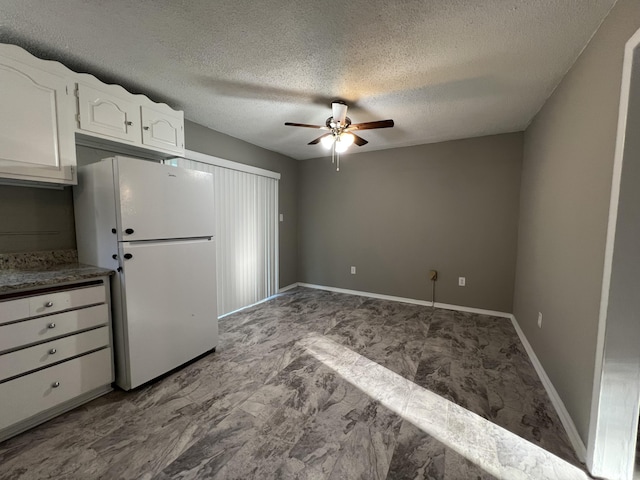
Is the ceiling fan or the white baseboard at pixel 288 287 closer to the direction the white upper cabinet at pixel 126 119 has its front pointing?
the ceiling fan

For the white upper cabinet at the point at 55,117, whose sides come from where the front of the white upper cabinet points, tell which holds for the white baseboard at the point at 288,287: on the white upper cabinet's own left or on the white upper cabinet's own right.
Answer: on the white upper cabinet's own left

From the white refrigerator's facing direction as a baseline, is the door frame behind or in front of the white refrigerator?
in front

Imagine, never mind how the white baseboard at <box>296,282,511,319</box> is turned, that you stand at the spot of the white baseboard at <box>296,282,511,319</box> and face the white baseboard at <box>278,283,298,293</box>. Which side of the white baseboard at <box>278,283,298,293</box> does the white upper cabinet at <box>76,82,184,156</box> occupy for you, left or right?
left

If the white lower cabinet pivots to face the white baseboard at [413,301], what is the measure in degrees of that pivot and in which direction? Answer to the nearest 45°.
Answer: approximately 45° to its left

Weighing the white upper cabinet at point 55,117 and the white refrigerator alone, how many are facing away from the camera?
0

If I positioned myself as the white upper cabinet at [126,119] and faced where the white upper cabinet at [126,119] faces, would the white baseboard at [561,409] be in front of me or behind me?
in front

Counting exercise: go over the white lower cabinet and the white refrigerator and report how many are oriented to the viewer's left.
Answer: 0

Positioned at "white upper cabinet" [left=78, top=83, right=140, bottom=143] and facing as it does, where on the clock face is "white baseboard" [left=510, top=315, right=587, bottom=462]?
The white baseboard is roughly at 12 o'clock from the white upper cabinet.

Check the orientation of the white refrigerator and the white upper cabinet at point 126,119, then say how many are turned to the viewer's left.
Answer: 0

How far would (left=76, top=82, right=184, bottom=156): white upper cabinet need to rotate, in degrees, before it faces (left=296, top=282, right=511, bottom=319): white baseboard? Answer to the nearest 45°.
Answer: approximately 45° to its left
